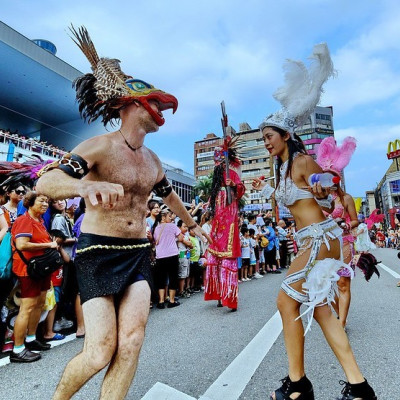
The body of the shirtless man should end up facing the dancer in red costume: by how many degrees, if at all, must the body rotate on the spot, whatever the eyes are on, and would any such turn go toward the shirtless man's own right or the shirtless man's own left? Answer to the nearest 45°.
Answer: approximately 90° to the shirtless man's own left

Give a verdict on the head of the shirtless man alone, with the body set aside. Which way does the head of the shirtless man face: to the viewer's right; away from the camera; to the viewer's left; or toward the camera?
to the viewer's right

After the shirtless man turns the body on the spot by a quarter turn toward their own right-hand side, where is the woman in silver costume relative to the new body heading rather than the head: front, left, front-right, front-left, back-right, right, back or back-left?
back-left

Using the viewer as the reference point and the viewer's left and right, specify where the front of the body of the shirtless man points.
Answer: facing the viewer and to the right of the viewer

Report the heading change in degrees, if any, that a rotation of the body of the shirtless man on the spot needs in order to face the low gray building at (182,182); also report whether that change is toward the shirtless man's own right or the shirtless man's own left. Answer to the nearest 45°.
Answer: approximately 135° to the shirtless man's own left
